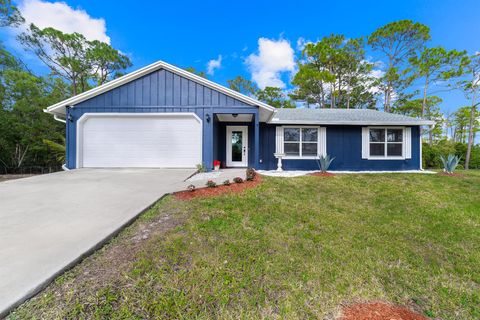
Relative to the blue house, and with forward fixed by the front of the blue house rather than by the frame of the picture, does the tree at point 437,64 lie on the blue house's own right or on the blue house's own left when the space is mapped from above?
on the blue house's own left

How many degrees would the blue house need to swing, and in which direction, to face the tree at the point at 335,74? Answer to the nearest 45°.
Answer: approximately 135° to its left

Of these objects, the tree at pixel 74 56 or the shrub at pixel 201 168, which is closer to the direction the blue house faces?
the shrub

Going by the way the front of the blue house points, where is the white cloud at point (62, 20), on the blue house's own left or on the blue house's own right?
on the blue house's own right

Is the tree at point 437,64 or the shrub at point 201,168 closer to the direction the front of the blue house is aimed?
the shrub

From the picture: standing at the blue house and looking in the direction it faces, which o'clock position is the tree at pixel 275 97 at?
The tree is roughly at 7 o'clock from the blue house.

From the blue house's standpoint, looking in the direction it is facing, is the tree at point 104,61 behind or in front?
behind

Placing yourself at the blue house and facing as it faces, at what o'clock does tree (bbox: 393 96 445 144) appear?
The tree is roughly at 8 o'clock from the blue house.

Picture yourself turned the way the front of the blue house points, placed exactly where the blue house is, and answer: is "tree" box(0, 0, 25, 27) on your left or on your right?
on your right

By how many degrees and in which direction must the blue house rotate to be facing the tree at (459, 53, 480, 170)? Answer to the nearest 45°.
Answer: approximately 90° to its left

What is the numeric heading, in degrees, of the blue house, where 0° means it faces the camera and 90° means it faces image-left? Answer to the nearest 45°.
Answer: approximately 0°
